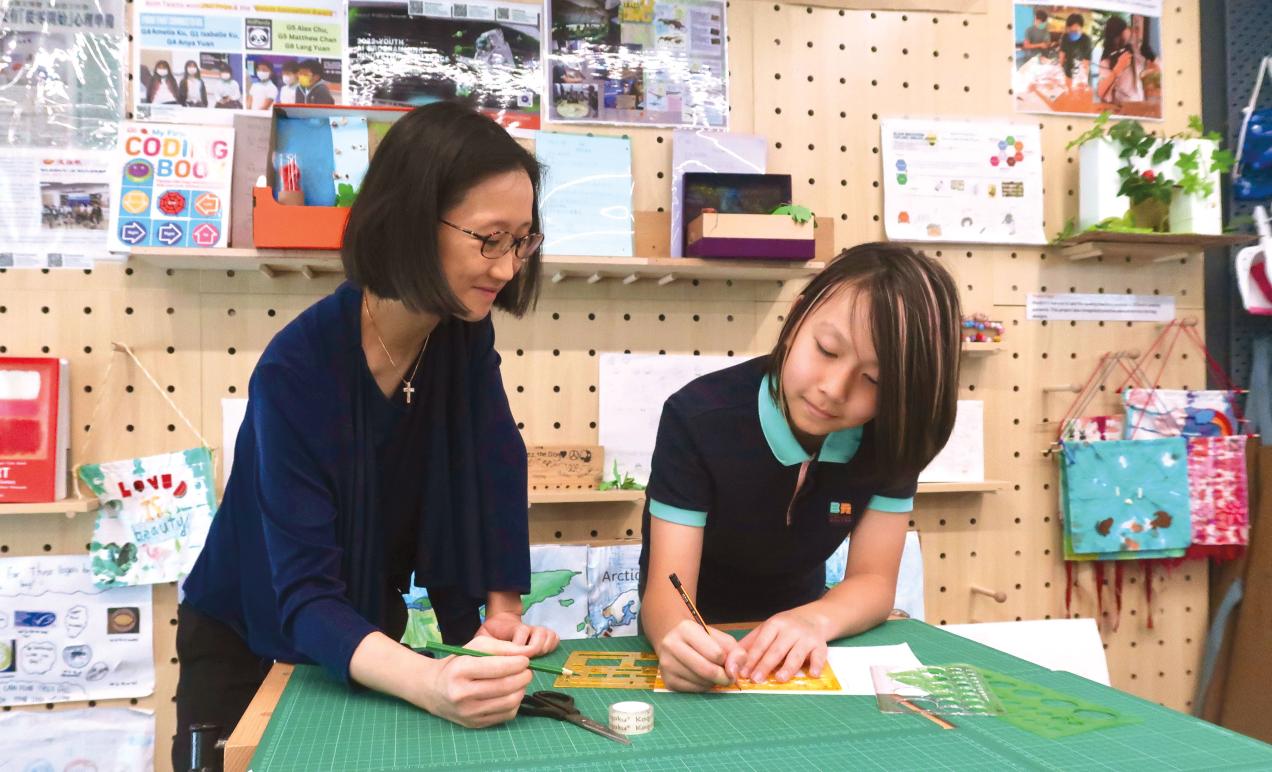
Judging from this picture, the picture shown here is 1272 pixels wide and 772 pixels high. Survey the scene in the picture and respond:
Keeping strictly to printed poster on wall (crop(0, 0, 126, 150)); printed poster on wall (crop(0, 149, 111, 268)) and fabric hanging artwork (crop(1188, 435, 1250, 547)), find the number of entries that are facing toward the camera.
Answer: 3

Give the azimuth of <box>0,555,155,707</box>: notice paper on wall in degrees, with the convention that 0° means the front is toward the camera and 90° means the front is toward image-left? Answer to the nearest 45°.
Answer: approximately 0°

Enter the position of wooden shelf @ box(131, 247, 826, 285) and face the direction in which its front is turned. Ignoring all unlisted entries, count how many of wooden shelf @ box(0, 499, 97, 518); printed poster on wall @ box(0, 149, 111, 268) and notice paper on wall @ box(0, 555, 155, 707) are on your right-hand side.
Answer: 3

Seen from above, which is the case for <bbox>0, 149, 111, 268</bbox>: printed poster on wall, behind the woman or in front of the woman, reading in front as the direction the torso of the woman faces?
behind

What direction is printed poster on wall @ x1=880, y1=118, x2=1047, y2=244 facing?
toward the camera

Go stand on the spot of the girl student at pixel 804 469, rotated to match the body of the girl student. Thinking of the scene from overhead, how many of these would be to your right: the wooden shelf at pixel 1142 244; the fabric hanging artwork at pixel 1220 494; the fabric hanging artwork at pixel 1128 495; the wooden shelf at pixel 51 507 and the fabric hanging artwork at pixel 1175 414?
1

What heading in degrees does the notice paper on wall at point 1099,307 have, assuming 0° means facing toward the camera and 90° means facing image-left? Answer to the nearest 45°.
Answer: approximately 0°

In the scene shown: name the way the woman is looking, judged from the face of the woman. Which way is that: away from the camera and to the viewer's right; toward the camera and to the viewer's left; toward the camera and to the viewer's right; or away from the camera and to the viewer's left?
toward the camera and to the viewer's right

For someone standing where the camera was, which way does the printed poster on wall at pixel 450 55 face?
facing the viewer

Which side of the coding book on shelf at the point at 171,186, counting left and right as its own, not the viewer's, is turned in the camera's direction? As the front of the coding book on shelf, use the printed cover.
front

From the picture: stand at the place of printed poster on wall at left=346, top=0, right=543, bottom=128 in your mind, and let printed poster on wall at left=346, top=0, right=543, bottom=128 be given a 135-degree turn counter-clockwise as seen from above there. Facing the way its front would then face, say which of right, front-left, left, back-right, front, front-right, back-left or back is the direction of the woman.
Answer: back-right

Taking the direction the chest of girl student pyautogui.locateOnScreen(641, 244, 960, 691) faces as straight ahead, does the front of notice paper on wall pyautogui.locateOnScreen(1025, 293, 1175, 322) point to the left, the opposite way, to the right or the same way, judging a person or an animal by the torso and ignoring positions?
the same way

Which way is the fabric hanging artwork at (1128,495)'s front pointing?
toward the camera
